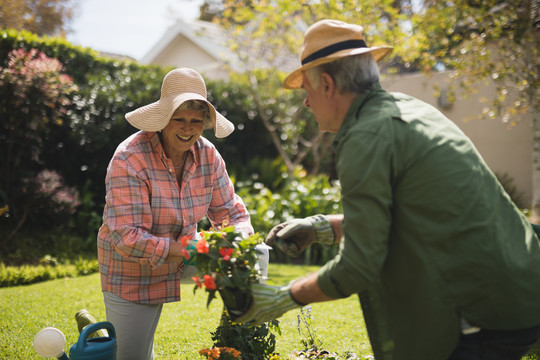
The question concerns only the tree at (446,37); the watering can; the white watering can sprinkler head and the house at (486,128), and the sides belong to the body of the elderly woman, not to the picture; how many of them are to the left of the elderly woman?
2

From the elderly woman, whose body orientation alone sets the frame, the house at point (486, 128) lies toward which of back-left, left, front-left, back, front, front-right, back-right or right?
left

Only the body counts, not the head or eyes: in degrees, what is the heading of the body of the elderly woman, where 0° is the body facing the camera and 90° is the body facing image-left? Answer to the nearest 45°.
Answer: approximately 315°

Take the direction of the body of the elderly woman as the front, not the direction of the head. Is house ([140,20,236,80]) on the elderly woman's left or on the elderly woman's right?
on the elderly woman's left

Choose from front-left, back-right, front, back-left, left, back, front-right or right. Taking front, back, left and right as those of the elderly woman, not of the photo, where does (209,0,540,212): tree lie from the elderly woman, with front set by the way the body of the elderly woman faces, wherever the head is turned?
left

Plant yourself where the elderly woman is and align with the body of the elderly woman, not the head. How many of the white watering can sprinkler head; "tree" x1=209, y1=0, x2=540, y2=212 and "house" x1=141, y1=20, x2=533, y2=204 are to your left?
2

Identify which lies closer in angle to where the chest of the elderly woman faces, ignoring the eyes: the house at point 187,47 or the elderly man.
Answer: the elderly man

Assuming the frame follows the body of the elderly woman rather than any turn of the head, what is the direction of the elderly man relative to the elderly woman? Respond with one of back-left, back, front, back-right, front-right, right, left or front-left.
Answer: front

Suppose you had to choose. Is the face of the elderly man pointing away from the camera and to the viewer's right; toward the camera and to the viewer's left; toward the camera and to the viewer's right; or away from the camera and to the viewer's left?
away from the camera and to the viewer's left

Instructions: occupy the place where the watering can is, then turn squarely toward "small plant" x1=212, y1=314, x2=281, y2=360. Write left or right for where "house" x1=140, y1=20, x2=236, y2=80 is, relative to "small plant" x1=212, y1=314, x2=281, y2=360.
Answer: left
